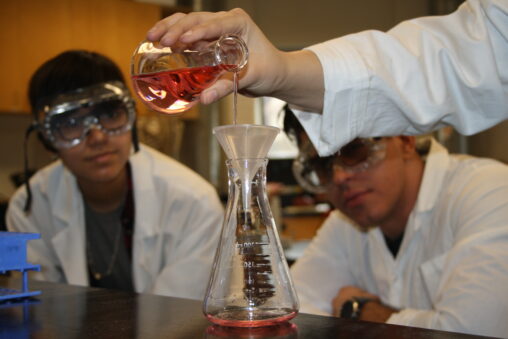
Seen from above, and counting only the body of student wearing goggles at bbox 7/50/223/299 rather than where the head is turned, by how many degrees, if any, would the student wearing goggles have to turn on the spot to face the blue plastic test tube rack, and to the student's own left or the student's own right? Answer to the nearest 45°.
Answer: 0° — they already face it

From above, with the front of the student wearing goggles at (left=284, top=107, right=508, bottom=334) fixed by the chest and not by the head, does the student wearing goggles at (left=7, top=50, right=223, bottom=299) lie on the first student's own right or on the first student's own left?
on the first student's own right

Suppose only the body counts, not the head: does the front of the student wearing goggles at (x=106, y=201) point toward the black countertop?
yes

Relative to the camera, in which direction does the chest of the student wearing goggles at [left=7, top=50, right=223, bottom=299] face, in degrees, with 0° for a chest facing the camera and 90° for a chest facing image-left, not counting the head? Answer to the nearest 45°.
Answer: approximately 0°

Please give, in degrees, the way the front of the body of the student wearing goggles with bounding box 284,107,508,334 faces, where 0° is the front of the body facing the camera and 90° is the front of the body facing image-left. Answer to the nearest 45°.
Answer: approximately 45°

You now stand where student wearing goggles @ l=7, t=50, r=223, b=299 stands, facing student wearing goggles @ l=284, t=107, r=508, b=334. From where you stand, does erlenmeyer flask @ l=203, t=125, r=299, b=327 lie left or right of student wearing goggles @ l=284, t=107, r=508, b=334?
right

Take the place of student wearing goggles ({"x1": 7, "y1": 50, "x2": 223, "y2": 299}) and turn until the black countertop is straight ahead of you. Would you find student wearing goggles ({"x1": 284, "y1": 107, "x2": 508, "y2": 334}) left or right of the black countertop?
left

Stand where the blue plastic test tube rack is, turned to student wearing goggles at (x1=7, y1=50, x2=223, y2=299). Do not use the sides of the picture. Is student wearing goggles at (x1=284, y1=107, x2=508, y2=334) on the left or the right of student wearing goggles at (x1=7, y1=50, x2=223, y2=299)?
right

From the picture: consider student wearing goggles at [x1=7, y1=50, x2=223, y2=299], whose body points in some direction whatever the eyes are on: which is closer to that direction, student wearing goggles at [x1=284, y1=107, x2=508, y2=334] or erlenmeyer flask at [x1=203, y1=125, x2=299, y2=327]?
the erlenmeyer flask
